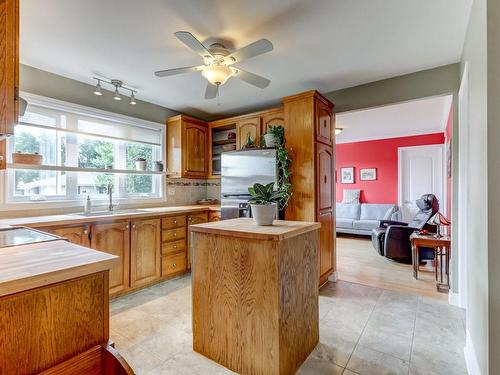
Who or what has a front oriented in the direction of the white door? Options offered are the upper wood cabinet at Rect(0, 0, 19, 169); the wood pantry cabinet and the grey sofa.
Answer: the upper wood cabinet

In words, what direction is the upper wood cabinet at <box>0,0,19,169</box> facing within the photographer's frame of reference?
facing to the right of the viewer

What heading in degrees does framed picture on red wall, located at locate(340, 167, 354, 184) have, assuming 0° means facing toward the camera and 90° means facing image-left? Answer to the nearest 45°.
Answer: approximately 0°

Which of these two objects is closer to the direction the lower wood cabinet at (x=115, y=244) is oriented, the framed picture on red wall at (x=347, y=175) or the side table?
the side table

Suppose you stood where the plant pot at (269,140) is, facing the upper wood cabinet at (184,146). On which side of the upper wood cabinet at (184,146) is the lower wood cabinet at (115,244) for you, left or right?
left

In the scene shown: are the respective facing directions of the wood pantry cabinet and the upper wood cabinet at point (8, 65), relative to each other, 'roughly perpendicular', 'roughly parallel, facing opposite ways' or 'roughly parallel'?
roughly perpendicular

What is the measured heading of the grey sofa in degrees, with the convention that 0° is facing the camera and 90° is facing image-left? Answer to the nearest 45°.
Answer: approximately 0°

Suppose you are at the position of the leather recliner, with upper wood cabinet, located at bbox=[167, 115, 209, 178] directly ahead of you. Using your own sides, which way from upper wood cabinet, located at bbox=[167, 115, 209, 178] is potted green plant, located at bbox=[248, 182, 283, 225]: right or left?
left

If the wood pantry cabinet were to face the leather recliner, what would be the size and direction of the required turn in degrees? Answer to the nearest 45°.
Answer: approximately 90° to its left

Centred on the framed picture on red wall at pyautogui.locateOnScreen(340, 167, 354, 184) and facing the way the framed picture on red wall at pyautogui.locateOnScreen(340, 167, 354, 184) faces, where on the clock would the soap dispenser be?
The soap dispenser is roughly at 1 o'clock from the framed picture on red wall.
